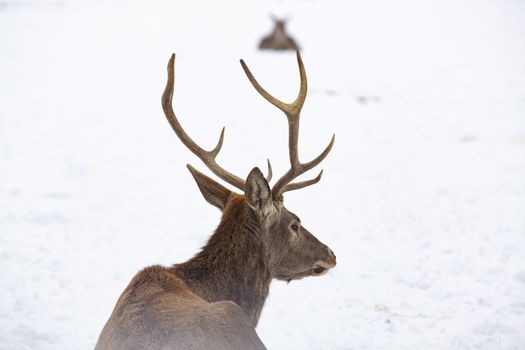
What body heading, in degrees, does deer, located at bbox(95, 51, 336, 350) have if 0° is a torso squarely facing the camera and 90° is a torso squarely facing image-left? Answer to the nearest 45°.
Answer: approximately 225°
